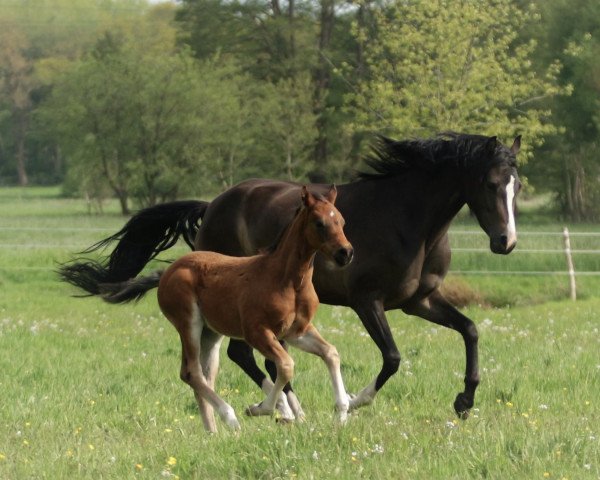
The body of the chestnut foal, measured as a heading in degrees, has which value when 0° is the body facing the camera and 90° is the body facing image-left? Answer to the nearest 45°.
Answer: approximately 315°

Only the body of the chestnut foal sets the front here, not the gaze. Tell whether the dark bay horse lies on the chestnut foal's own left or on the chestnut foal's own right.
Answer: on the chestnut foal's own left

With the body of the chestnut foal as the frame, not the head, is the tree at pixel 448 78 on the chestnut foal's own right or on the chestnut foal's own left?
on the chestnut foal's own left
